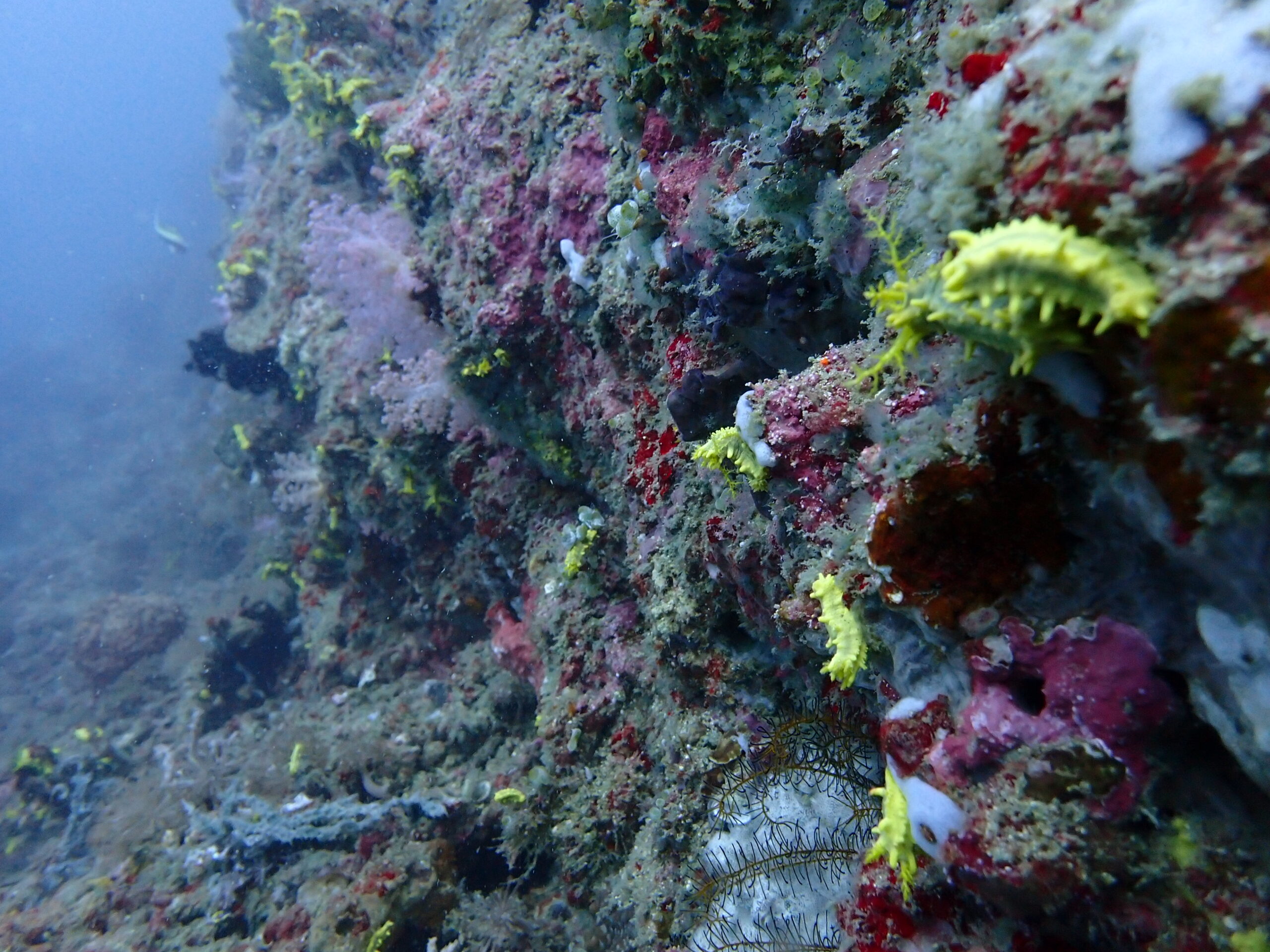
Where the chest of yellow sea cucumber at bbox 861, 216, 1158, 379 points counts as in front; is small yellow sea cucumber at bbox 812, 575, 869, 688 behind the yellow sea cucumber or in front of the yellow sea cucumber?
in front

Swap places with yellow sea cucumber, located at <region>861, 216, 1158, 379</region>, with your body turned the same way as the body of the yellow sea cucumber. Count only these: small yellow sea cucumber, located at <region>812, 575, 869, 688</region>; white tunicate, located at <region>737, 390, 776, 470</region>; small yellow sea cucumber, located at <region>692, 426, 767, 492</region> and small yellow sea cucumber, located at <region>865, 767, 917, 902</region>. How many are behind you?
0
